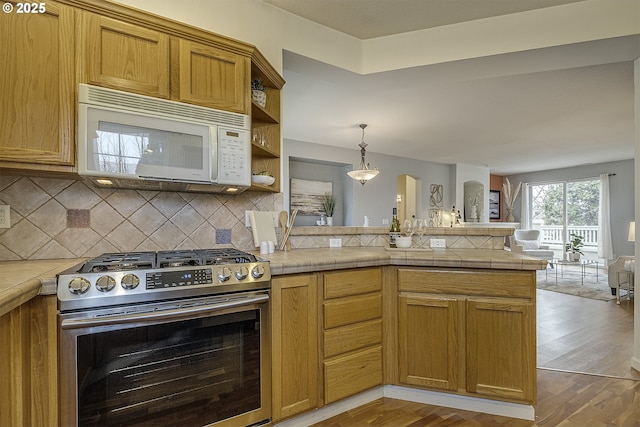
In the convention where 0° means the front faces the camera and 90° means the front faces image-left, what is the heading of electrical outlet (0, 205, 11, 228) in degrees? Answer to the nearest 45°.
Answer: approximately 0°

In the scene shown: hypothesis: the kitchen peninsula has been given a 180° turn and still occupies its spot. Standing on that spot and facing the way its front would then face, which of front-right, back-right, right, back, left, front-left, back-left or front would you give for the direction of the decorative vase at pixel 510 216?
front-right

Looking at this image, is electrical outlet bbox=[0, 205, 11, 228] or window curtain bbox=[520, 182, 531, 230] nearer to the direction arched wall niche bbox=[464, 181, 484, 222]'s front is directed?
the electrical outlet

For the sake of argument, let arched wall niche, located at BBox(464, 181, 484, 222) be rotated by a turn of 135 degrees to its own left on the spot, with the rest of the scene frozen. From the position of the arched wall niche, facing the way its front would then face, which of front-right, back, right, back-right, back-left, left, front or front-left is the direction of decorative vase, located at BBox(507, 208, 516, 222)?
front

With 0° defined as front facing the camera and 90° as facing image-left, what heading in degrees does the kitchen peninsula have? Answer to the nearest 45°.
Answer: approximately 0°

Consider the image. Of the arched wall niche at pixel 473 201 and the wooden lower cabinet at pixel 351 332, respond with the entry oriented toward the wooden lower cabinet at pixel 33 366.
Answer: the arched wall niche

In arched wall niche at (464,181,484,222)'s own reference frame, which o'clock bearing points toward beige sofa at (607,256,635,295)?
The beige sofa is roughly at 11 o'clock from the arched wall niche.

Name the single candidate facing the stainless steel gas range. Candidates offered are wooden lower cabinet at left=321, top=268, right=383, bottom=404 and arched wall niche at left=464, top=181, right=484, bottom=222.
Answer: the arched wall niche

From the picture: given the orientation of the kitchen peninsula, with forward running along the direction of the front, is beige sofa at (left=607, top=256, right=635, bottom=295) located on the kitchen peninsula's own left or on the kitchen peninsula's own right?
on the kitchen peninsula's own left

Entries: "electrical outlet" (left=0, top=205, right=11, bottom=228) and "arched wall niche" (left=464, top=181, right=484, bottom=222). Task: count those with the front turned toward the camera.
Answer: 2

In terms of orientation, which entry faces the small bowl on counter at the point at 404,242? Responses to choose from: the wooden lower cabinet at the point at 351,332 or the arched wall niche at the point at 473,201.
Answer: the arched wall niche
